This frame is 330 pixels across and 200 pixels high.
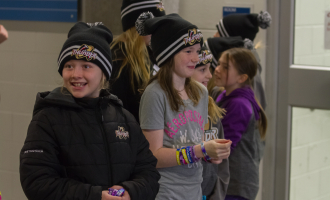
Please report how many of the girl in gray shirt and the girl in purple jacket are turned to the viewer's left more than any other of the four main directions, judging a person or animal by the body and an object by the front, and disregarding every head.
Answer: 1

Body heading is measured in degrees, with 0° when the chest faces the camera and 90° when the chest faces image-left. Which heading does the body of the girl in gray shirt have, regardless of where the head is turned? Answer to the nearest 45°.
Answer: approximately 315°

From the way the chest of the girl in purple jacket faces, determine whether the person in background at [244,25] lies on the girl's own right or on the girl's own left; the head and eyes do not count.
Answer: on the girl's own right

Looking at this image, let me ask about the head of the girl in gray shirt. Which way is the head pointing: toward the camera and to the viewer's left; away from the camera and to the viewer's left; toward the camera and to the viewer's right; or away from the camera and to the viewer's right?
toward the camera and to the viewer's right

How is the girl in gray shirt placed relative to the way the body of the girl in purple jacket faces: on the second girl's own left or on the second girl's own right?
on the second girl's own left

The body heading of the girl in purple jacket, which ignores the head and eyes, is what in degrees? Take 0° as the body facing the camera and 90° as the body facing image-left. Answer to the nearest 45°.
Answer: approximately 90°

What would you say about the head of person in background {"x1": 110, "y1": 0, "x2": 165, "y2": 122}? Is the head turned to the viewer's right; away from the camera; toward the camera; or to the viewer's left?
away from the camera
